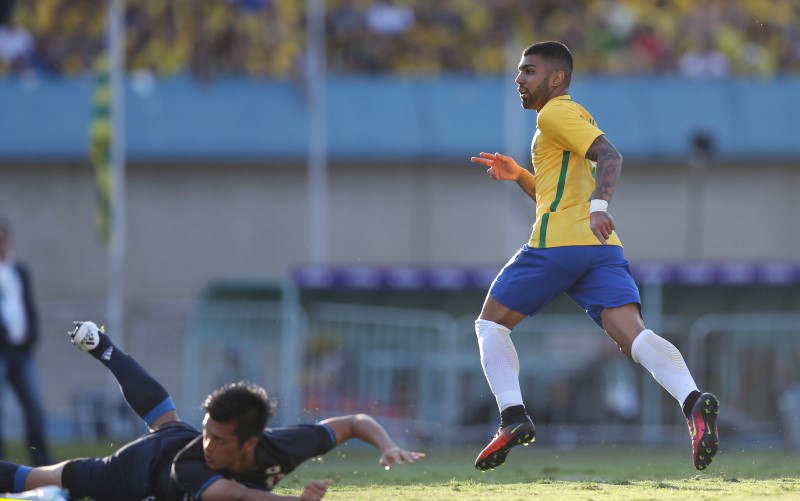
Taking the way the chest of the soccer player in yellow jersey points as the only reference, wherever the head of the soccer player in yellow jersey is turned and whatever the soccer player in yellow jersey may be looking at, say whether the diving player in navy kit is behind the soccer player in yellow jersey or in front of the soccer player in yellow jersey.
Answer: in front

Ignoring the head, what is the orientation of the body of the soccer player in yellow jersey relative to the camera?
to the viewer's left

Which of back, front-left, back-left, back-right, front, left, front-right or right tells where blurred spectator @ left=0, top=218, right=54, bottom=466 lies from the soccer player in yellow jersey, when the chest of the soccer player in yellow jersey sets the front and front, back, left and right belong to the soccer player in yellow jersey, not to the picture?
front-right

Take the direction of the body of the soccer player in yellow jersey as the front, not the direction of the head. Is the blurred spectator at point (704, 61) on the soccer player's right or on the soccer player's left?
on the soccer player's right

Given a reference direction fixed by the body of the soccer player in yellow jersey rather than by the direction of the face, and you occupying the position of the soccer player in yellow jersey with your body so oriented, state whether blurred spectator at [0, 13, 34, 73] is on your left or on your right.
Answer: on your right

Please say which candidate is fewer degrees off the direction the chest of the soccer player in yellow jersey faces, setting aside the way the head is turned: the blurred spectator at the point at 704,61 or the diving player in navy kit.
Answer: the diving player in navy kit

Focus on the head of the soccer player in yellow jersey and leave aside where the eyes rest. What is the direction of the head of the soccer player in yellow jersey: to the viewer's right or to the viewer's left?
to the viewer's left
